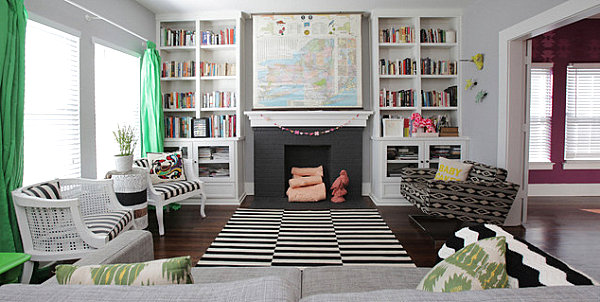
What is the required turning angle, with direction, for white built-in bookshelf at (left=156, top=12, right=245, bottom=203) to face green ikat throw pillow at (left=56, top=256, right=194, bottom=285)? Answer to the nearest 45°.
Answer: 0° — it already faces it

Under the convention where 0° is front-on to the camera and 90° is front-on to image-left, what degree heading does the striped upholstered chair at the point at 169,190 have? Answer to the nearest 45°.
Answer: approximately 315°

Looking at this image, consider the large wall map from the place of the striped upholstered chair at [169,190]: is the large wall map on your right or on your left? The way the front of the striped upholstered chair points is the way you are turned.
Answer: on your left

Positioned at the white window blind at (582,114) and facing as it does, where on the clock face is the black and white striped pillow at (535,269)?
The black and white striped pillow is roughly at 12 o'clock from the white window blind.

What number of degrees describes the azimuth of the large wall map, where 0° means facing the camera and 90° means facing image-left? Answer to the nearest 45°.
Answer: approximately 0°

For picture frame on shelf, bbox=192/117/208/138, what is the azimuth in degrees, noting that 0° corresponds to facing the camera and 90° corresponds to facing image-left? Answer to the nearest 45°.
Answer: approximately 0°

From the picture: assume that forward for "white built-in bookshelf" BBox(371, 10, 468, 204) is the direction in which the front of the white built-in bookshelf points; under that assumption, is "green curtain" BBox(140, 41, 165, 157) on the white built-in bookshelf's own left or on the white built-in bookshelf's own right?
on the white built-in bookshelf's own right

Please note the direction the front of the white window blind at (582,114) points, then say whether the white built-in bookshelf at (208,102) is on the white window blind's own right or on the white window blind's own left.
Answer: on the white window blind's own right

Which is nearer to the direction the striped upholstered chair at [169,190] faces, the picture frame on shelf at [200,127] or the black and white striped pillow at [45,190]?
the black and white striped pillow
